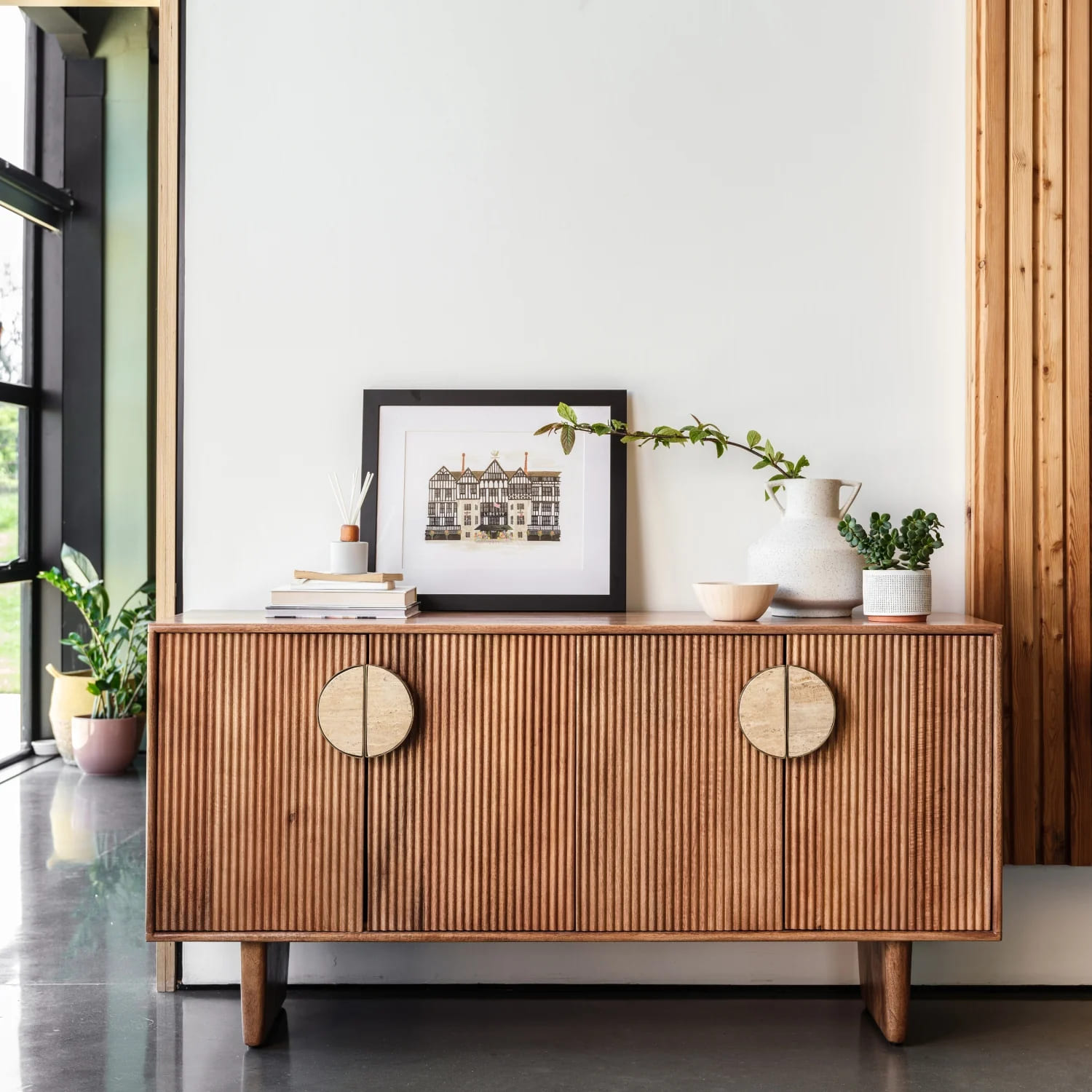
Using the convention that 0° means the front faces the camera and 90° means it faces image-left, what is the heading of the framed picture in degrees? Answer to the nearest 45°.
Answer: approximately 0°

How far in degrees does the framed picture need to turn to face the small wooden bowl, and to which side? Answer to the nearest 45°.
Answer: approximately 45° to its left

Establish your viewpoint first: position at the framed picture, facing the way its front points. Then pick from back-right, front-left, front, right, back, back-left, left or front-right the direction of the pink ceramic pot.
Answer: back-right

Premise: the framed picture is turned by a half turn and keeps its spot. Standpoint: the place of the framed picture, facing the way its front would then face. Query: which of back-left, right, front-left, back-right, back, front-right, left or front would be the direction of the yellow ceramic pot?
front-left

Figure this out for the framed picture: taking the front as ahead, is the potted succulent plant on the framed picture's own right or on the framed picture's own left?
on the framed picture's own left

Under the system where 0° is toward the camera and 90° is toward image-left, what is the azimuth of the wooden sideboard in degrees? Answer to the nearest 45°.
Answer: approximately 0°
